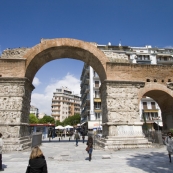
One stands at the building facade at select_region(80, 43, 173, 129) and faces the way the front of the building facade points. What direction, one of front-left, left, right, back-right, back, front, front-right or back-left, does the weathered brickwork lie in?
front

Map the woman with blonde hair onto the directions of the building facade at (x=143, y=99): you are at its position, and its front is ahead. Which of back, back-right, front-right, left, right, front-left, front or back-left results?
front

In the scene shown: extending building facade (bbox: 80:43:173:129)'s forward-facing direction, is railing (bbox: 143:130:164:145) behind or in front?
in front

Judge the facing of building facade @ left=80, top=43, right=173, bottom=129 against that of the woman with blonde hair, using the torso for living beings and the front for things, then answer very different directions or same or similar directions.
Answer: very different directions

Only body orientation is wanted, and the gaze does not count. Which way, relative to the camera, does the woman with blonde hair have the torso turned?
away from the camera

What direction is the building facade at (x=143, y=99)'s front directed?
toward the camera

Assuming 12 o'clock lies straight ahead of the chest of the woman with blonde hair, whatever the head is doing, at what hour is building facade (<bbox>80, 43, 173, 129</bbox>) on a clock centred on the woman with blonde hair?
The building facade is roughly at 1 o'clock from the woman with blonde hair.

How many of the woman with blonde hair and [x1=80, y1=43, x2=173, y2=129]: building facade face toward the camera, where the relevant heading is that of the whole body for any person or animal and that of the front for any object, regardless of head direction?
1
